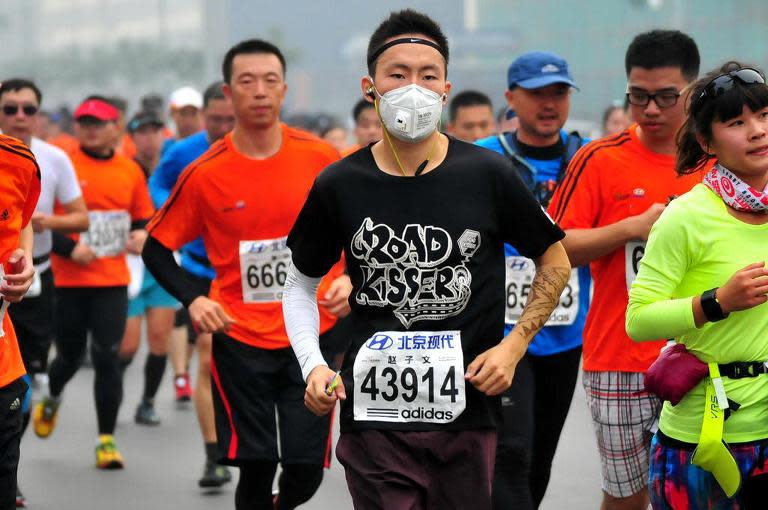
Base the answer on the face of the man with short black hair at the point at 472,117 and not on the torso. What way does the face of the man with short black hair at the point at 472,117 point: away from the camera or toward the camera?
toward the camera

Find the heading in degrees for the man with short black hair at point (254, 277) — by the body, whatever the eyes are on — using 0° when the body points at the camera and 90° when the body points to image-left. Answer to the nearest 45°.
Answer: approximately 0°

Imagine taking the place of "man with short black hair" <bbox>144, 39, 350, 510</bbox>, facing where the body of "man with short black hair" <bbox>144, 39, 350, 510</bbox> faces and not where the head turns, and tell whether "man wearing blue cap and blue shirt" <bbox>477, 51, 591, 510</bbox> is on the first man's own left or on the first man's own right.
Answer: on the first man's own left

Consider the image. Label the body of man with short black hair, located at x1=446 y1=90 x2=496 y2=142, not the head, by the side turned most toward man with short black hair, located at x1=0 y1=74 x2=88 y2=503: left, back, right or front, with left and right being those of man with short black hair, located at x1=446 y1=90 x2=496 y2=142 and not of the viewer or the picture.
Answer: right

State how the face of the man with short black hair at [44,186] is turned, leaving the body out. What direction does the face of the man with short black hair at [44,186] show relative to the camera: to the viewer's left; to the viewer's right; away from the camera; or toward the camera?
toward the camera

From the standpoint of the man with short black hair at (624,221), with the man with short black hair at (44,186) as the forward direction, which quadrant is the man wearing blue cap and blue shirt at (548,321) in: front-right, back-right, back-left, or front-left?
front-right

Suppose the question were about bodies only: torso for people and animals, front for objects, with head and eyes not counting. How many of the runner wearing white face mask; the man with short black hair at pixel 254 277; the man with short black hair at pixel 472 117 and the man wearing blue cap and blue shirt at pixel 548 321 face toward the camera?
4

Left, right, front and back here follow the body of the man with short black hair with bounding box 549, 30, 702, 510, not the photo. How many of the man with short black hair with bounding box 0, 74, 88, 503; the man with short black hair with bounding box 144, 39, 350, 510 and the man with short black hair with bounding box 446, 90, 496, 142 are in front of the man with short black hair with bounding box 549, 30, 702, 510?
0

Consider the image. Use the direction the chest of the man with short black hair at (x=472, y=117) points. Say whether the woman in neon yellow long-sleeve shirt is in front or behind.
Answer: in front

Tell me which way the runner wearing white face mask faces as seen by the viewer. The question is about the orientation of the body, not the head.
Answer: toward the camera

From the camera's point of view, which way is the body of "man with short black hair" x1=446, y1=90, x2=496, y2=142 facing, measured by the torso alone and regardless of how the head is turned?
toward the camera

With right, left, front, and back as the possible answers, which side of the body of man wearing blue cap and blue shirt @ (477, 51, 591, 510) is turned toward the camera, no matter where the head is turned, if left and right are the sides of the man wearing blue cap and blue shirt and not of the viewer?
front

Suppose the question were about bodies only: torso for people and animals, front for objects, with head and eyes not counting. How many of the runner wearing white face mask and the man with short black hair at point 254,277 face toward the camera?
2

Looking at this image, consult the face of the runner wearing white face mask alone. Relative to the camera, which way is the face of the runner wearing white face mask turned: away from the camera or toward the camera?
toward the camera

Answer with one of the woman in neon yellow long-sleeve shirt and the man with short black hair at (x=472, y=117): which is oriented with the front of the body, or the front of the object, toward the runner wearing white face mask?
the man with short black hair

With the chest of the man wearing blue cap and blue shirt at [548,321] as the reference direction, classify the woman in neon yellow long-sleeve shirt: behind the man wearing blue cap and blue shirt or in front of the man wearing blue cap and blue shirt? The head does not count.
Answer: in front

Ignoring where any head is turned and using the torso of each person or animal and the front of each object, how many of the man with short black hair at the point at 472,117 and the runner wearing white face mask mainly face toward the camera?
2

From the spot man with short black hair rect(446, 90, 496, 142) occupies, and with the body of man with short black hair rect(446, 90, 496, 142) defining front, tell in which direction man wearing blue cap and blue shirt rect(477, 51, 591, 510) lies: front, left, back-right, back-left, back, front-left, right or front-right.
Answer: front

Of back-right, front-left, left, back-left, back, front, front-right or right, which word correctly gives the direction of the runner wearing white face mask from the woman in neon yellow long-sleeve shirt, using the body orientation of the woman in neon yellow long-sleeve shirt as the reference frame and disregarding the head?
back-right
